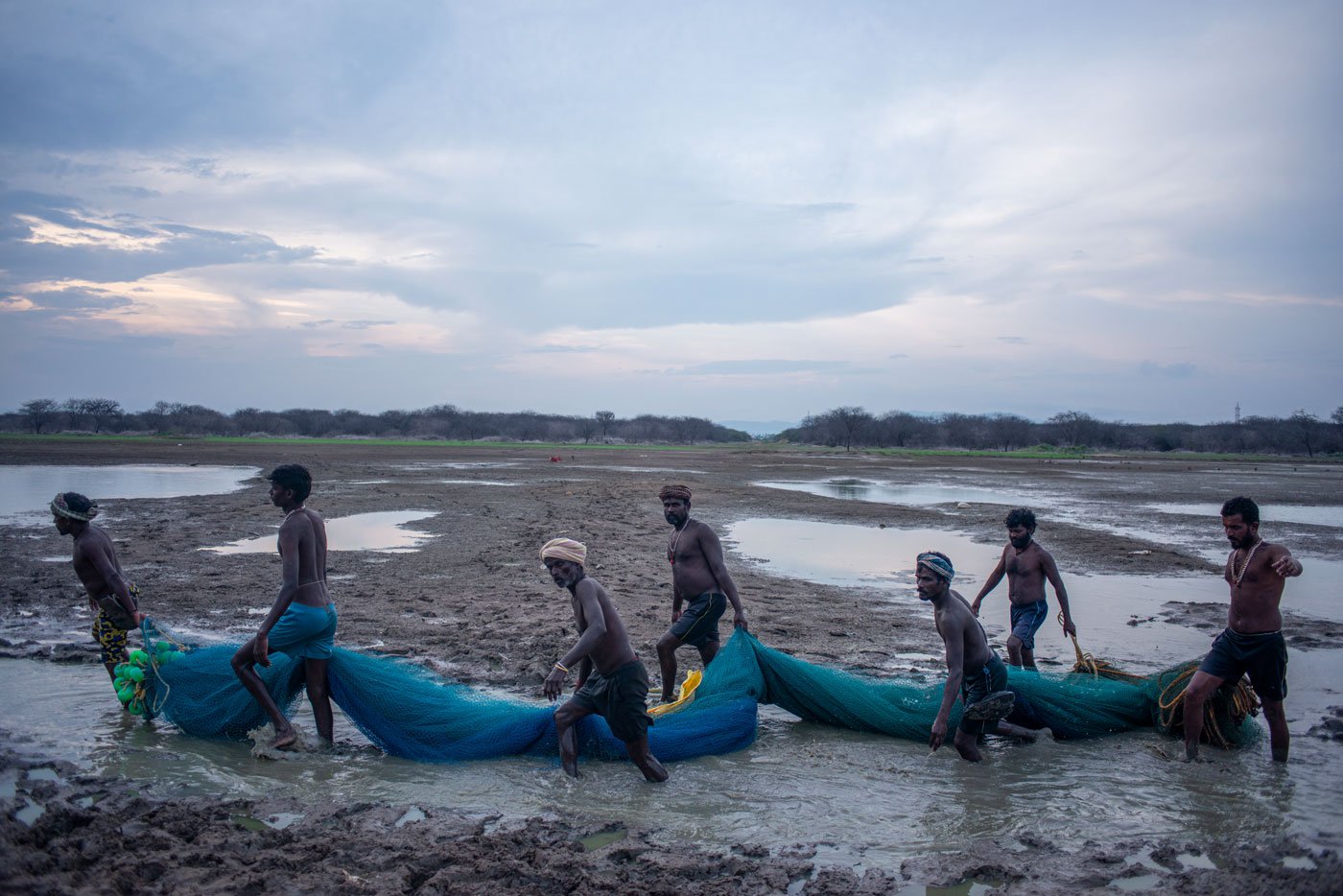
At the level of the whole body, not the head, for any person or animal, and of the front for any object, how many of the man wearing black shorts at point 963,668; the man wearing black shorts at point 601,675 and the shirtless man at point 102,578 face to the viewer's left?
3

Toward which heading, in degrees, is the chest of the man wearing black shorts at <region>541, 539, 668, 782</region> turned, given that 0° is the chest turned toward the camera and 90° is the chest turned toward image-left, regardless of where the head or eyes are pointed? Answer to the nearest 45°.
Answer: approximately 90°

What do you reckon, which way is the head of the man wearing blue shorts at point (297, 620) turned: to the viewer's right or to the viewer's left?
to the viewer's left

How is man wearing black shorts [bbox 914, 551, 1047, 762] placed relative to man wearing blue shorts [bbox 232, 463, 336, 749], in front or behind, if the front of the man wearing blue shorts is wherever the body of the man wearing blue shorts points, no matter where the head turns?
behind

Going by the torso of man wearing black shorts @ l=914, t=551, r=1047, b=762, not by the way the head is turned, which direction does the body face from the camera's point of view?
to the viewer's left

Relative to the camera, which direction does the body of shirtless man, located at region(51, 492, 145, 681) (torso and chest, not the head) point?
to the viewer's left

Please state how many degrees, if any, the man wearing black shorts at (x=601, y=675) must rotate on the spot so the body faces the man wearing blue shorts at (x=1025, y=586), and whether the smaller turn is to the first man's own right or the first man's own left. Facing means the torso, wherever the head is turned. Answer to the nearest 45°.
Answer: approximately 135° to the first man's own right

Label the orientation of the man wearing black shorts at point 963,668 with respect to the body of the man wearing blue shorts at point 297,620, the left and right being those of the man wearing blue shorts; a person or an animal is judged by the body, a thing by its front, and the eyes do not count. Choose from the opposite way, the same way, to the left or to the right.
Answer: the same way

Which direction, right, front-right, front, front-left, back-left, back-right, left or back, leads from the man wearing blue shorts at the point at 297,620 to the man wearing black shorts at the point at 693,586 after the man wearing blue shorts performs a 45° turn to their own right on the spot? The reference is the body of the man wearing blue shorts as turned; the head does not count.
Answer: right

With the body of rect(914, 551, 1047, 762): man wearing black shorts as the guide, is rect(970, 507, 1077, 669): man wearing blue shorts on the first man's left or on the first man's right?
on the first man's right

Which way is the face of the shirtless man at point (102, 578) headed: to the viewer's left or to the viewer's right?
to the viewer's left

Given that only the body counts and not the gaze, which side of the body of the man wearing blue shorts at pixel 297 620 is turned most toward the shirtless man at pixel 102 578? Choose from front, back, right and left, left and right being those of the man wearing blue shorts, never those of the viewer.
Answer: front

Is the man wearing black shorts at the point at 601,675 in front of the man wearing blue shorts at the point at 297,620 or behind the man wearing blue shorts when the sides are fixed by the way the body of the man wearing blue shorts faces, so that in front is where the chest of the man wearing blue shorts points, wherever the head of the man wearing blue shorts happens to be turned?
behind

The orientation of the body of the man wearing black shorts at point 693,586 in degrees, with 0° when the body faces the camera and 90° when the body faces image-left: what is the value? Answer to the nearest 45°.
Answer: approximately 45°

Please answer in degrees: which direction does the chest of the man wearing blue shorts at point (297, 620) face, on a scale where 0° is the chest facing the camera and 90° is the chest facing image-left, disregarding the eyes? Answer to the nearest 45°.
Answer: approximately 135°

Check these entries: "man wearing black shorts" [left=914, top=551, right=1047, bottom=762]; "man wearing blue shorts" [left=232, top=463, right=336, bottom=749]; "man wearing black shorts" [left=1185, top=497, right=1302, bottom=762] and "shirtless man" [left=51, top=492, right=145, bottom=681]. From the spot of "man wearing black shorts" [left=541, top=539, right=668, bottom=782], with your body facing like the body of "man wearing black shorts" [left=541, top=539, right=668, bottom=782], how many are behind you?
2
